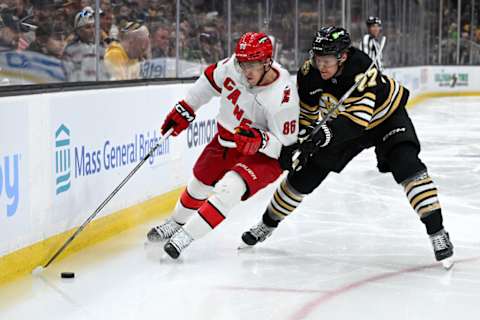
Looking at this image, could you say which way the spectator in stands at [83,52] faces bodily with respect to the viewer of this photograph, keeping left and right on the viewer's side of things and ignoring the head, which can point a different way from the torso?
facing the viewer and to the right of the viewer

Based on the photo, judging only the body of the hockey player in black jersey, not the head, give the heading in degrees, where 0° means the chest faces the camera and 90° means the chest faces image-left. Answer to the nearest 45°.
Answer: approximately 45°

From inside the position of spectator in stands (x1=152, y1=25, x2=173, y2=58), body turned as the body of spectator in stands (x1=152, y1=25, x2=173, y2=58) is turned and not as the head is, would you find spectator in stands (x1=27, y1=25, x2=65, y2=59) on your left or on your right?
on your right

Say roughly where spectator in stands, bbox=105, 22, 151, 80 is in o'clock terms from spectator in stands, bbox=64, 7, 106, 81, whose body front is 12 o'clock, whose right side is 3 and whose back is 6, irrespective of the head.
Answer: spectator in stands, bbox=105, 22, 151, 80 is roughly at 8 o'clock from spectator in stands, bbox=64, 7, 106, 81.

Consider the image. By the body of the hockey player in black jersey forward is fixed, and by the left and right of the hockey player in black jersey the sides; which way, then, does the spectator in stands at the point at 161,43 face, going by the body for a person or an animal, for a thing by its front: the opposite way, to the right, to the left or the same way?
to the left

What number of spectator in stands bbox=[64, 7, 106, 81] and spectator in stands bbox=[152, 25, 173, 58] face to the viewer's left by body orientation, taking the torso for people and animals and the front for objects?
0

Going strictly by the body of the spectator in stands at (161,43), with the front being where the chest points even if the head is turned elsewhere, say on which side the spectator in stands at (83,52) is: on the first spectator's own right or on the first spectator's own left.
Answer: on the first spectator's own right

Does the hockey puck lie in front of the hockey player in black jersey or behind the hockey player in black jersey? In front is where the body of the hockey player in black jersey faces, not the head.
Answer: in front

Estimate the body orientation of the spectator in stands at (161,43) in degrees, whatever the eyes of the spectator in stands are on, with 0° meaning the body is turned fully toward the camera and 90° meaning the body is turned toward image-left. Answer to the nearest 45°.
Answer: approximately 315°

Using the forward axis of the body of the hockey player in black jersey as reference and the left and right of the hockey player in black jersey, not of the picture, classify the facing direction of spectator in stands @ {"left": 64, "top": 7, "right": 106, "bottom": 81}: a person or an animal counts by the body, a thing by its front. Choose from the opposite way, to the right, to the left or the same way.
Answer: to the left

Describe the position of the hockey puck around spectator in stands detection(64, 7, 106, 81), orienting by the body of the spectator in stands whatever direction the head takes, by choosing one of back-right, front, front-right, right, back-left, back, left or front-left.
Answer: front-right
